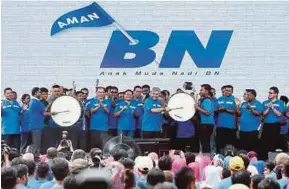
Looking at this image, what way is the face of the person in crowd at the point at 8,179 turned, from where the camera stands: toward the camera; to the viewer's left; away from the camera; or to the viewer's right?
away from the camera

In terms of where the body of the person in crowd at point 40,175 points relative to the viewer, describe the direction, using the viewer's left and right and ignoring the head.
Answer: facing away from the viewer

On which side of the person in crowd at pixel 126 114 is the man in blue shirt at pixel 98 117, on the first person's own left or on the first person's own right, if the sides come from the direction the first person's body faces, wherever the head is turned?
on the first person's own right

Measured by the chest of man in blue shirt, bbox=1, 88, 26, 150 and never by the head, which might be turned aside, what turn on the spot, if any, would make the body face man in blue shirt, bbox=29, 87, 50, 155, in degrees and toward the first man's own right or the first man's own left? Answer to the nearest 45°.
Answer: approximately 90° to the first man's own left

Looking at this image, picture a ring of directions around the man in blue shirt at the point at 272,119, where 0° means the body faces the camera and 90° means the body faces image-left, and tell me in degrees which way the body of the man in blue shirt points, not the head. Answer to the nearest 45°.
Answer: approximately 45°

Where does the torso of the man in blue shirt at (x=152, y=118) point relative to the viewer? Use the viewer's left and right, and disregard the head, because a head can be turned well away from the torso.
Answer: facing the viewer and to the right of the viewer

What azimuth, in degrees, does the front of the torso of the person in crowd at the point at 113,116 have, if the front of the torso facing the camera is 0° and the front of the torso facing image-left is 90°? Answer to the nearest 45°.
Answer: approximately 0°

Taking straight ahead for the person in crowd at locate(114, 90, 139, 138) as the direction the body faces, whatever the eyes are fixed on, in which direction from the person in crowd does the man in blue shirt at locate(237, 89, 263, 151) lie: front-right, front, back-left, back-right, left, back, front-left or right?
left

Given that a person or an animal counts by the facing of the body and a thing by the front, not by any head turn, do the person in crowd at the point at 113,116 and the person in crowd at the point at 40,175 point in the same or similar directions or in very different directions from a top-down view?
very different directions

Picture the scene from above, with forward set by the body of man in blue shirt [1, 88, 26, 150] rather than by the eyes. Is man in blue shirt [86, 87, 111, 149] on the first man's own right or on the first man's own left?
on the first man's own left

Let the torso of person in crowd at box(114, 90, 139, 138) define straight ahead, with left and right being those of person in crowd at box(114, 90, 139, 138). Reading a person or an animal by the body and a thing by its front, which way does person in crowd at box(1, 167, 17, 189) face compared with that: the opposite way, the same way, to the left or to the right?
the opposite way
